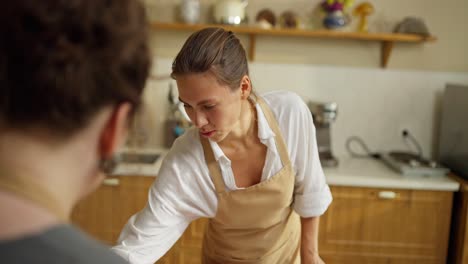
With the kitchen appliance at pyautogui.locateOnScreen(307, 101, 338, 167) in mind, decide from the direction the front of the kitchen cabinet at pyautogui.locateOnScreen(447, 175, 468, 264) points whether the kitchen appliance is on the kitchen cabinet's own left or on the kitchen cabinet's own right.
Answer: on the kitchen cabinet's own right

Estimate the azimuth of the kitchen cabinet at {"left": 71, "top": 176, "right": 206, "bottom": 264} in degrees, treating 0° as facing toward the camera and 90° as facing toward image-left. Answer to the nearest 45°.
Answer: approximately 0°

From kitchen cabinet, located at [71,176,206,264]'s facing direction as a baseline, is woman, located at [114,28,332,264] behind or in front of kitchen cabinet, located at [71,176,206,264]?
in front

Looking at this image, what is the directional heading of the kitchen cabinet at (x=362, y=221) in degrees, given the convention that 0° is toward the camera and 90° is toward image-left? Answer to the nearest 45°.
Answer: approximately 0°

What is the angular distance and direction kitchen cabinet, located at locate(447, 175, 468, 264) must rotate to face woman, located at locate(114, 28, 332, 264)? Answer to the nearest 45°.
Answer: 0° — it already faces them

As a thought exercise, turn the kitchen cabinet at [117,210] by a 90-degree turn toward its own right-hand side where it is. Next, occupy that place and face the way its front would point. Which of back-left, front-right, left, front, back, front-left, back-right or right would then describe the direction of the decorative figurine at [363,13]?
back

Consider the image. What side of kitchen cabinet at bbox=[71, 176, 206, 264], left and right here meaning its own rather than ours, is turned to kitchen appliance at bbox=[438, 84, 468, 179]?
left

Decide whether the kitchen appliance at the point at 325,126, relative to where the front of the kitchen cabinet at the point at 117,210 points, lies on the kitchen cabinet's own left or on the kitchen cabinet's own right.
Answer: on the kitchen cabinet's own left

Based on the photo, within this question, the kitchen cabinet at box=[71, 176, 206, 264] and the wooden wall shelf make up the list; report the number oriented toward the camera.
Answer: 2
